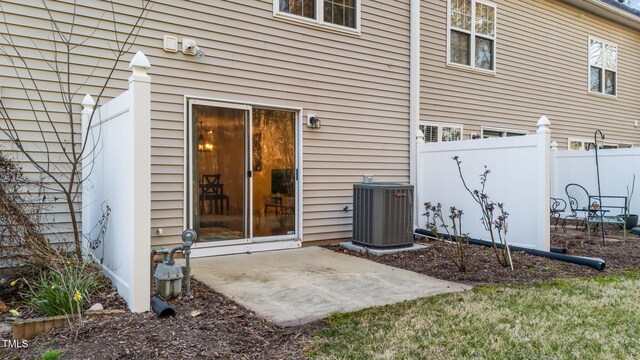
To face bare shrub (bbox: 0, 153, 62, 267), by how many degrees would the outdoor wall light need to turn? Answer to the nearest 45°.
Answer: approximately 90° to its right

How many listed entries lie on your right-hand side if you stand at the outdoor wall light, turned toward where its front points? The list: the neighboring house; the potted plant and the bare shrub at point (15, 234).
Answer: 1

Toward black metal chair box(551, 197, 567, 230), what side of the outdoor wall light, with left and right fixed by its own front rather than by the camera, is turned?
left

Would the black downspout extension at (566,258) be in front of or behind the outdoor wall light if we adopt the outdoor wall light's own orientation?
in front
